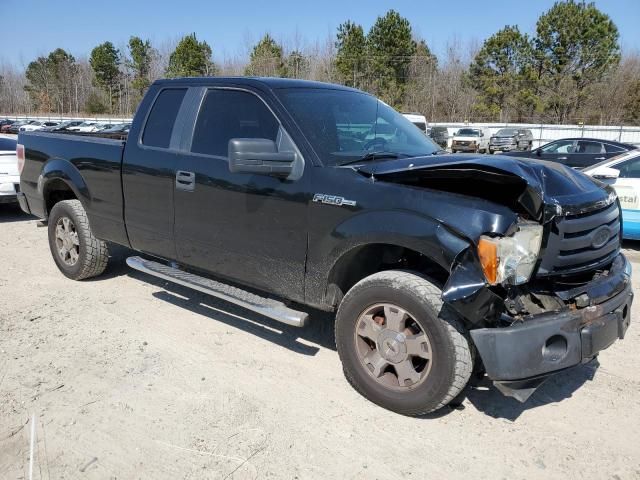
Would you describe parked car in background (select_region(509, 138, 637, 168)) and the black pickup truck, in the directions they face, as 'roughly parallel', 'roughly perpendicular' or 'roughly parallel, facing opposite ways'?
roughly parallel, facing opposite ways

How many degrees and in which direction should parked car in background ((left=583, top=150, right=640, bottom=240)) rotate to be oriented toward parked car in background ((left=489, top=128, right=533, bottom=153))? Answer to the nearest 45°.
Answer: approximately 90° to its right

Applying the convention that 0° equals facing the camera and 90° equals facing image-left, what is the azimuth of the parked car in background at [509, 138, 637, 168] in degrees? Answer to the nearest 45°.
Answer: approximately 90°

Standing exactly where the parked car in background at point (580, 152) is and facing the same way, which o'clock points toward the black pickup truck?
The black pickup truck is roughly at 9 o'clock from the parked car in background.

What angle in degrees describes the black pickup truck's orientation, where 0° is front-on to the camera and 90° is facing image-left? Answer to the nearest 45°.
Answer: approximately 315°

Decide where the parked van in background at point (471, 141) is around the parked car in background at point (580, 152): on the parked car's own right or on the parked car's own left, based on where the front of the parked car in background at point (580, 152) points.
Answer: on the parked car's own right

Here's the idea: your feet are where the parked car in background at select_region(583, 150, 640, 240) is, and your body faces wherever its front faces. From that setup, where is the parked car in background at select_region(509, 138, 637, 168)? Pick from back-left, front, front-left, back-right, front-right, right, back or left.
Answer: right

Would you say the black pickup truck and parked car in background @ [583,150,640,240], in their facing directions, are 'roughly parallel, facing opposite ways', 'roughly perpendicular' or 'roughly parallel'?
roughly parallel, facing opposite ways

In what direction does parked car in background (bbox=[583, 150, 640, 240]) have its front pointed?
to the viewer's left

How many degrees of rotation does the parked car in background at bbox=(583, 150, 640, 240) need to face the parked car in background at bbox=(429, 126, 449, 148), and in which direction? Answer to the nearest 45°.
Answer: approximately 90° to its right

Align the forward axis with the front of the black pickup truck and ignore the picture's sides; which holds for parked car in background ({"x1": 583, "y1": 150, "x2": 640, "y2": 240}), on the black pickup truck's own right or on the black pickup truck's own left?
on the black pickup truck's own left

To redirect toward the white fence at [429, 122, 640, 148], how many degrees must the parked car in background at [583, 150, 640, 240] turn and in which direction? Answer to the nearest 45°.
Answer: approximately 90° to its right

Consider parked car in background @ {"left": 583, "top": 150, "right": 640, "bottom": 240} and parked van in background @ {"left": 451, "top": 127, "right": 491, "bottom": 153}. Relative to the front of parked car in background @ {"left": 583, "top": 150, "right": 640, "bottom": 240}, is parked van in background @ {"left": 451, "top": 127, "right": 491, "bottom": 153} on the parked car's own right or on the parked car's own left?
on the parked car's own right

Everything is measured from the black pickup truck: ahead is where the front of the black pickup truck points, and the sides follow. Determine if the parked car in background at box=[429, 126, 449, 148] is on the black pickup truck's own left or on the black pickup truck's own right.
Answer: on the black pickup truck's own left
